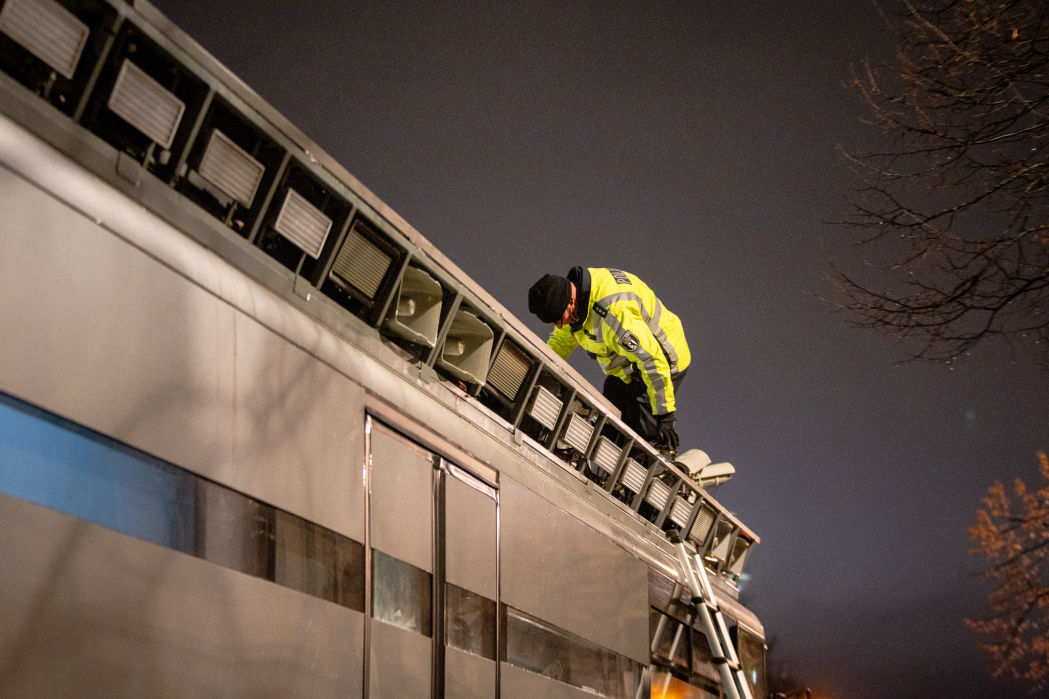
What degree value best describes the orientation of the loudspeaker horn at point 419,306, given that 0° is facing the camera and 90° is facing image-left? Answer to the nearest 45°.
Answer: approximately 315°

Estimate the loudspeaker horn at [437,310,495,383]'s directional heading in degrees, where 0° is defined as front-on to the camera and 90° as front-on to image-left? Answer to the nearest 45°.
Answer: approximately 315°

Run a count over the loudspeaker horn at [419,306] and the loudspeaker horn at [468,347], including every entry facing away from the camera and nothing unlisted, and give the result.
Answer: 0

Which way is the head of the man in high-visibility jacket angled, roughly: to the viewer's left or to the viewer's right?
to the viewer's left

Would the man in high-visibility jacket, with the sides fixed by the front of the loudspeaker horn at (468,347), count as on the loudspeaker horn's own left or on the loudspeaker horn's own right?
on the loudspeaker horn's own left
